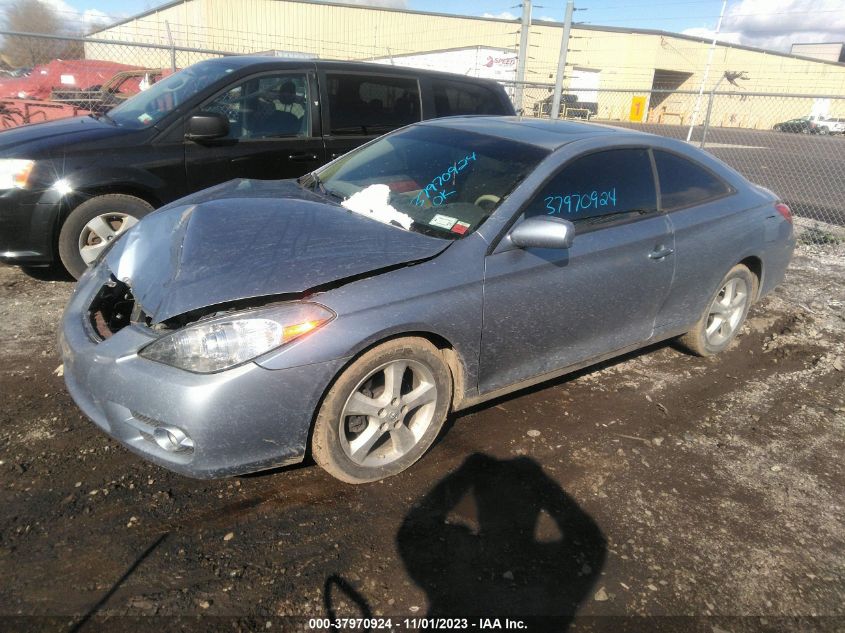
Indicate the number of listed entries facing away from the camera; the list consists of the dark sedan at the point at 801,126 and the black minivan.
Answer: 0

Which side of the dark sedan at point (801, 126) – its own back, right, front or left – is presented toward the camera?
left

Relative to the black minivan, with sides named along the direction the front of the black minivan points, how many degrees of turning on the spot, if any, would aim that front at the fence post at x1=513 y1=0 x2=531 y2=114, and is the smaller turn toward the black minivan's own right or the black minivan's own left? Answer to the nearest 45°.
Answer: approximately 180°

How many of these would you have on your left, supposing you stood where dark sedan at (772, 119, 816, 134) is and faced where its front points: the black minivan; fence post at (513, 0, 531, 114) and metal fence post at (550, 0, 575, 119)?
3

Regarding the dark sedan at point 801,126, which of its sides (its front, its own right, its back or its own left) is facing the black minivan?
left

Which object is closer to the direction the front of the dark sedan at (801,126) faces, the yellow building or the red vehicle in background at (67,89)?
the yellow building

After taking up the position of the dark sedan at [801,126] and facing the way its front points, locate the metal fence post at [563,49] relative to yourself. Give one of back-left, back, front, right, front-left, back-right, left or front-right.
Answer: left

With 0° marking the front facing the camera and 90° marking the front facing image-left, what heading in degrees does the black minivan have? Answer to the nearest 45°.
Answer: approximately 45°

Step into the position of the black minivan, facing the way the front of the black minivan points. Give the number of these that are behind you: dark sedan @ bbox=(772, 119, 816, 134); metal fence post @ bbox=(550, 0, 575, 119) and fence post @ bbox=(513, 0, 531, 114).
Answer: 3

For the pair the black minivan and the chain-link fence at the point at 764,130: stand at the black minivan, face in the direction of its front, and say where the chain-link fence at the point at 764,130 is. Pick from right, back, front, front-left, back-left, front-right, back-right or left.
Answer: back
